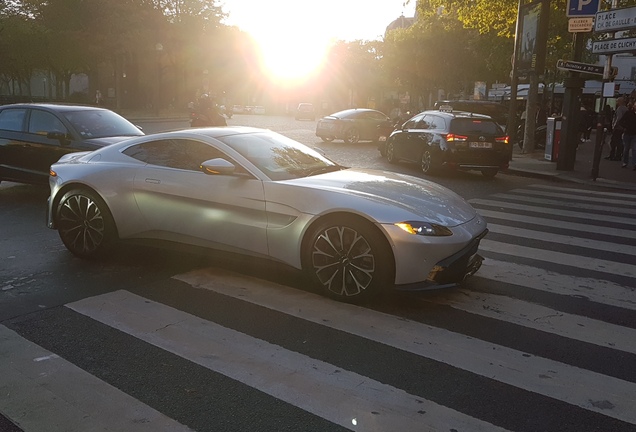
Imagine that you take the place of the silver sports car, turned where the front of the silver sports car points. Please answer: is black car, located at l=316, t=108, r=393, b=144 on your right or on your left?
on your left

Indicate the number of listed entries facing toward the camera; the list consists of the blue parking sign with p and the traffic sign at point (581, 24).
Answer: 2

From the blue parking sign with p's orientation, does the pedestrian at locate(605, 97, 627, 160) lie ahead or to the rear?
to the rear

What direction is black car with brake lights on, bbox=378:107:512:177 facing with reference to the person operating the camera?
facing away from the viewer and to the left of the viewer

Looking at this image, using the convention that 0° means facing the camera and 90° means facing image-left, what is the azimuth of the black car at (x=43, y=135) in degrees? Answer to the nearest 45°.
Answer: approximately 315°

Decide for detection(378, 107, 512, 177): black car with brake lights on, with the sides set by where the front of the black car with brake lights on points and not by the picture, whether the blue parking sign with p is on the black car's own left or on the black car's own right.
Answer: on the black car's own right

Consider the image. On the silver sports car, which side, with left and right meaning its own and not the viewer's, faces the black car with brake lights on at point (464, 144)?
left

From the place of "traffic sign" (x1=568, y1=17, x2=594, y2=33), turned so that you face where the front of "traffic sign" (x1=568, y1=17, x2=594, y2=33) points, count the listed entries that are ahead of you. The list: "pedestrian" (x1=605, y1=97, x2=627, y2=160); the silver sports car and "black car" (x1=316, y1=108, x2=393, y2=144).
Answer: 1
